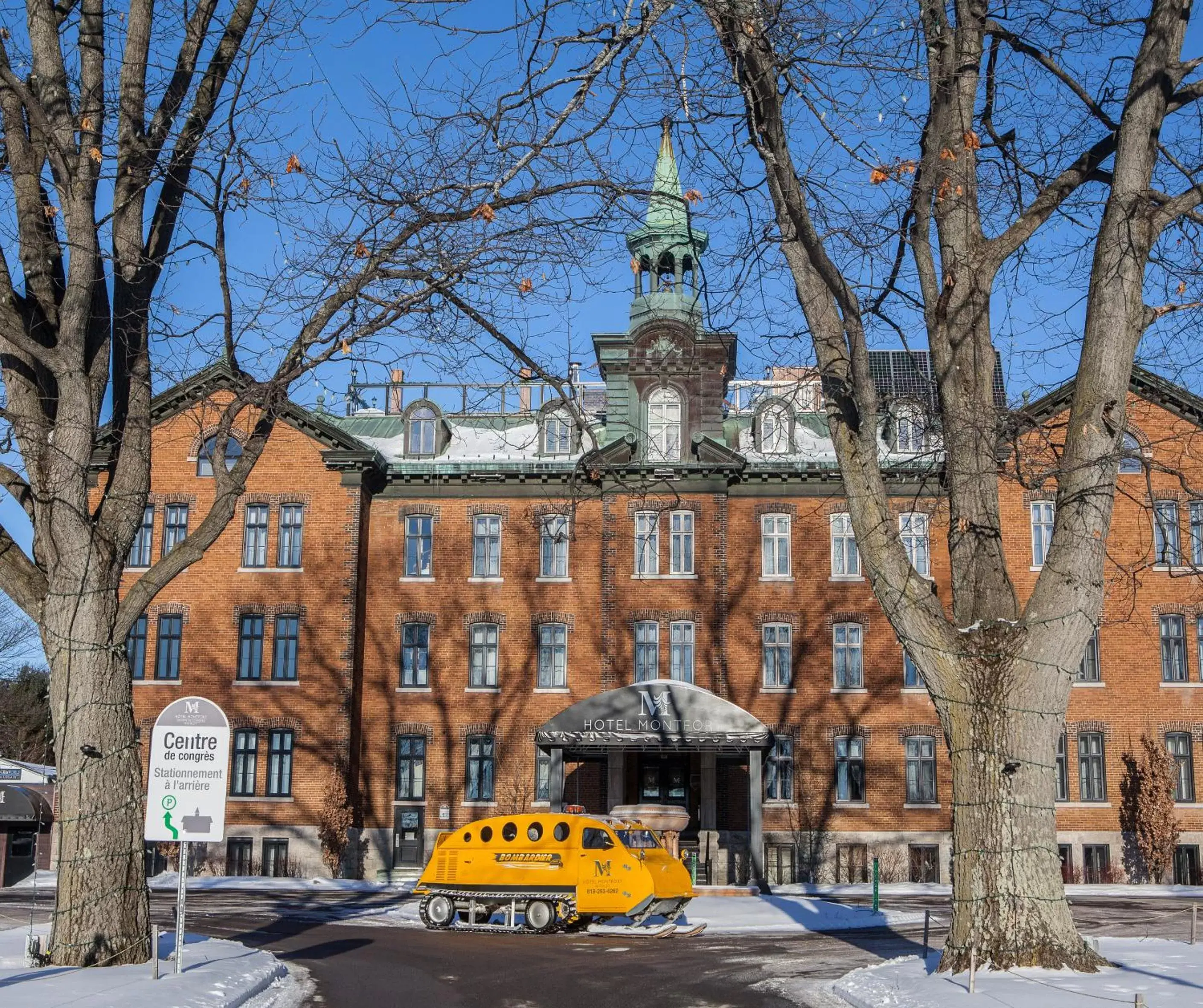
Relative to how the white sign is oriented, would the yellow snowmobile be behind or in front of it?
behind

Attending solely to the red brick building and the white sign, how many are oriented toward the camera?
2

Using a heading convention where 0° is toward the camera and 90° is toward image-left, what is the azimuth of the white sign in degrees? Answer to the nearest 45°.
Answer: approximately 0°

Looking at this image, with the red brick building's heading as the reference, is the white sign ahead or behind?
ahead

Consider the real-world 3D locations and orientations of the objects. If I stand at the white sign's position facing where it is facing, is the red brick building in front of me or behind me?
behind

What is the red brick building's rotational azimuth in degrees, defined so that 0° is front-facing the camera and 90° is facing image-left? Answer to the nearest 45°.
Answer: approximately 0°

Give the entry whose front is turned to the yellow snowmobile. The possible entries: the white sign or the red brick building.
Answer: the red brick building

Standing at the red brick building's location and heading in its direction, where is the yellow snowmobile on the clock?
The yellow snowmobile is roughly at 12 o'clock from the red brick building.
